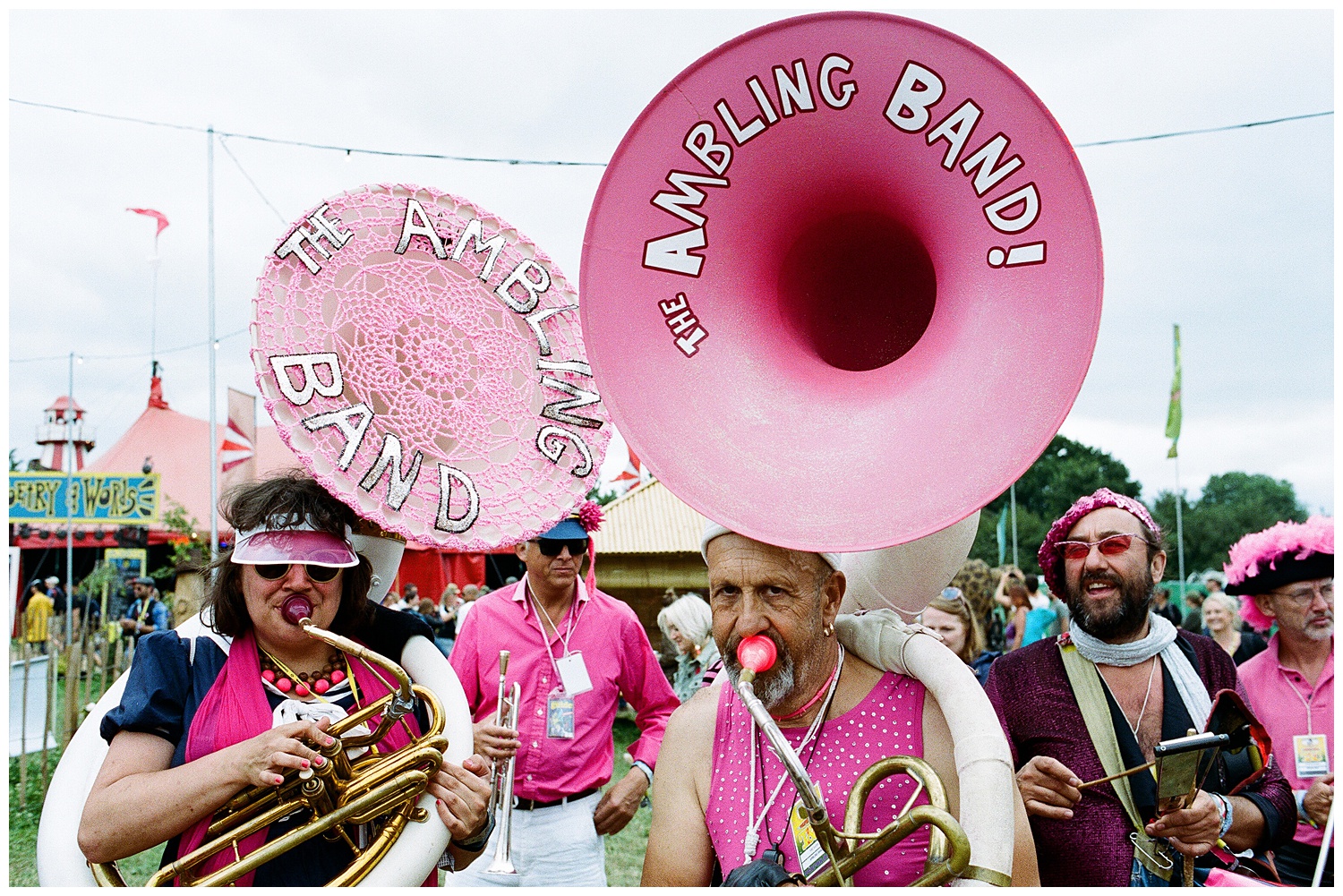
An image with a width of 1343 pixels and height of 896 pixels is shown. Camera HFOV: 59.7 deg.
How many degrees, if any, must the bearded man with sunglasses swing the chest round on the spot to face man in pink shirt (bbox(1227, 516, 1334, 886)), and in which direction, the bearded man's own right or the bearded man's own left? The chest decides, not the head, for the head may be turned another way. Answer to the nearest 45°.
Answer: approximately 135° to the bearded man's own left

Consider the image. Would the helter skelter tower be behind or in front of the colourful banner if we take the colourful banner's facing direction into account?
behind

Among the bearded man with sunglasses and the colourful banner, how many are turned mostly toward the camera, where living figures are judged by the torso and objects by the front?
2

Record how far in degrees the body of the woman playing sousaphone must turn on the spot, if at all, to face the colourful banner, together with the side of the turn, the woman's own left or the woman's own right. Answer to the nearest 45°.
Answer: approximately 180°

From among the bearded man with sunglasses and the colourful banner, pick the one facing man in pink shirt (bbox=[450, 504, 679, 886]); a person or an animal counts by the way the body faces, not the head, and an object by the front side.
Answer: the colourful banner

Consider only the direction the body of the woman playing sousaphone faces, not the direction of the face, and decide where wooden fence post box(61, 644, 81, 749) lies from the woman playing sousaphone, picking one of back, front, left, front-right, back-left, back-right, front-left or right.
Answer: back

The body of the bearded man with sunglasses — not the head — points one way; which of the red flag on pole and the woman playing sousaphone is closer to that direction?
the woman playing sousaphone

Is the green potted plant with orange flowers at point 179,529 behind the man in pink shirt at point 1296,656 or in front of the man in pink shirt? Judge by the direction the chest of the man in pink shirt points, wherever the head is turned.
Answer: behind

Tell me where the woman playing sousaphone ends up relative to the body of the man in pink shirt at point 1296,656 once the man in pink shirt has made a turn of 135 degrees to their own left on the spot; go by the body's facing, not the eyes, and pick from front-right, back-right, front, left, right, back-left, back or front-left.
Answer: back-left
